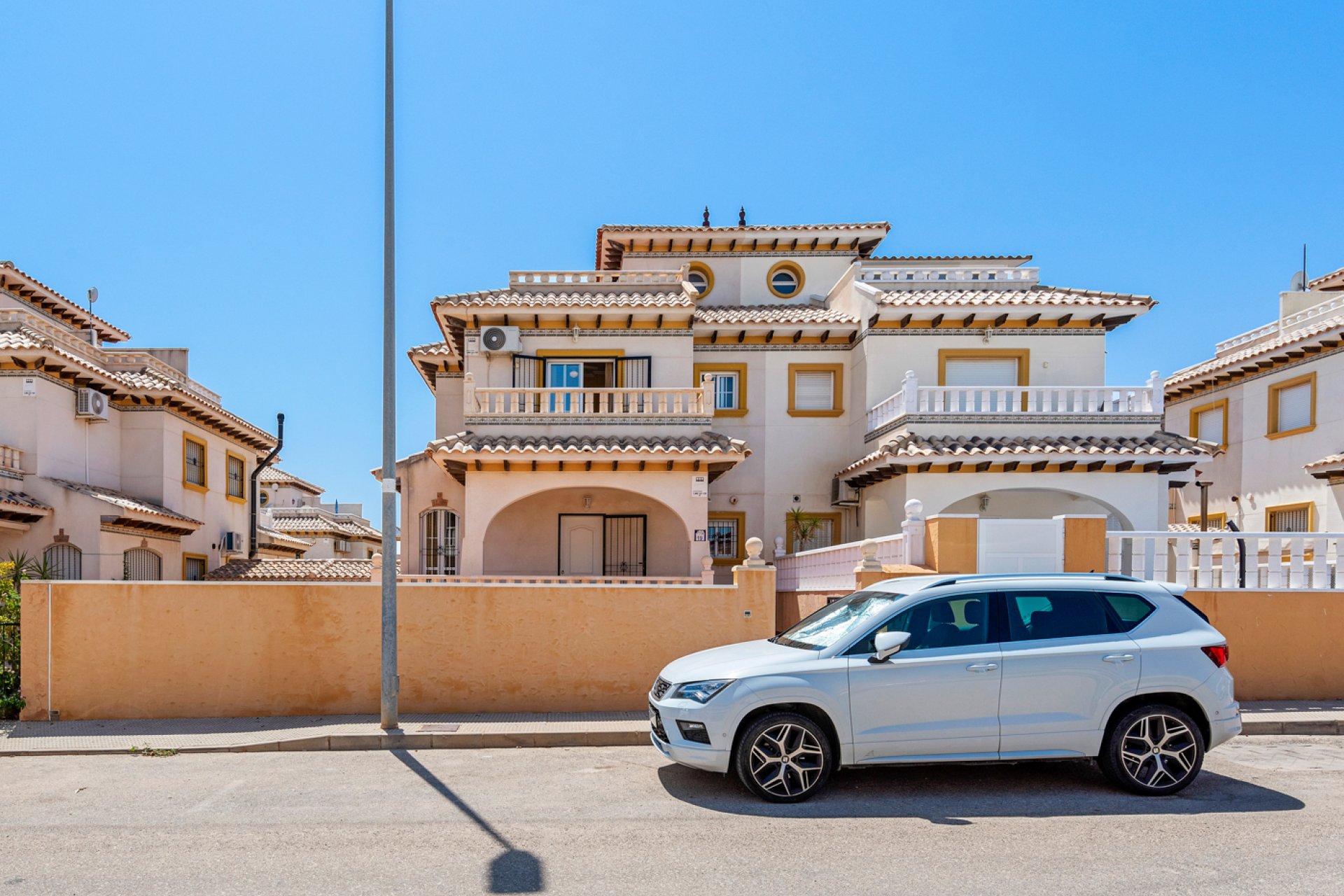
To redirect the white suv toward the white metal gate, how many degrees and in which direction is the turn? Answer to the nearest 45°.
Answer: approximately 90° to its right

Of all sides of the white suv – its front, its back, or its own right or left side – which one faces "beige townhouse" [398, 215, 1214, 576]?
right

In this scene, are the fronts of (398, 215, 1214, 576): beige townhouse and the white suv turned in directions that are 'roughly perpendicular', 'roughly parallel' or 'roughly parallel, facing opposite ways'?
roughly perpendicular

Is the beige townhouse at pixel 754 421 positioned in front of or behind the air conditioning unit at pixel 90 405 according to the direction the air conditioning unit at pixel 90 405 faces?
in front

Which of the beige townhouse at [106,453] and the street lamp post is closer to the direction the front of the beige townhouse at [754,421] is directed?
the street lamp post

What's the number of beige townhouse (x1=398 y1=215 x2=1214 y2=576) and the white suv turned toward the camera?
1

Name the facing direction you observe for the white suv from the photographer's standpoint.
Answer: facing to the left of the viewer

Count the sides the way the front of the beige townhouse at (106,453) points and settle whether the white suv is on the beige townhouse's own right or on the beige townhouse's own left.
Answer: on the beige townhouse's own left

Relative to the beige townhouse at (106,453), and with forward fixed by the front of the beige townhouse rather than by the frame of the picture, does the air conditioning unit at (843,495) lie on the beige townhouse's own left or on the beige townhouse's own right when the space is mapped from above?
on the beige townhouse's own left
